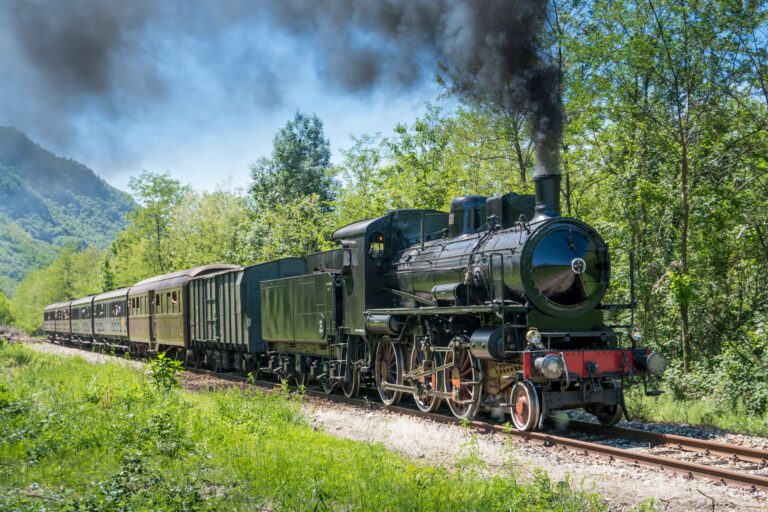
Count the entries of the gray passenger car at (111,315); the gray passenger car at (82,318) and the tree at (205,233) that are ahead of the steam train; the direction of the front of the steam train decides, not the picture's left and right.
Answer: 0

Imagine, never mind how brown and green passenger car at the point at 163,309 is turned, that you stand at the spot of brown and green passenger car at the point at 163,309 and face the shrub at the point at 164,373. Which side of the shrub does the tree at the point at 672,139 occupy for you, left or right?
left

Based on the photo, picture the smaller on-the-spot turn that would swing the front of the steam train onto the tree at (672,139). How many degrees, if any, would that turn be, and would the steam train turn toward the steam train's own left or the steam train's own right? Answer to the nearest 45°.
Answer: approximately 90° to the steam train's own left

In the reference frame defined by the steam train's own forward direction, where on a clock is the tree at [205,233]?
The tree is roughly at 7 o'clock from the steam train.

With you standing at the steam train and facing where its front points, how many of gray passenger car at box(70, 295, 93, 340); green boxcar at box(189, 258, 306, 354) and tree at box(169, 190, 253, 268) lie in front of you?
0

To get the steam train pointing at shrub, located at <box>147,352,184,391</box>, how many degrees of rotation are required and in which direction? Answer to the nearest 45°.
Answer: approximately 135° to its right

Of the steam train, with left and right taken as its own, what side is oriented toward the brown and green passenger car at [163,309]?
back

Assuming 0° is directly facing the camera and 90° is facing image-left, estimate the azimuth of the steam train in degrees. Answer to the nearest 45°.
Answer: approximately 315°
